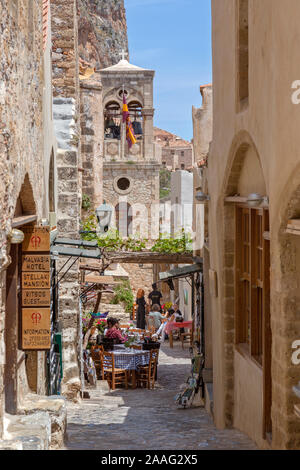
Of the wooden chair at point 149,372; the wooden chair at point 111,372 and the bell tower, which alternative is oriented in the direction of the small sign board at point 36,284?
the bell tower

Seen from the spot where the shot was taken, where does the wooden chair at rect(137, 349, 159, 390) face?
facing away from the viewer and to the left of the viewer

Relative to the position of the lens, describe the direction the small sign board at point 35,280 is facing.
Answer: facing the viewer

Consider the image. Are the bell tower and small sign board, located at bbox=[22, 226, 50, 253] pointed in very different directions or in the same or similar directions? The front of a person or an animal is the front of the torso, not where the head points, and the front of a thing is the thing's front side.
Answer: same or similar directions

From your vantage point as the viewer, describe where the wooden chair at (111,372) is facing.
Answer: facing away from the viewer and to the right of the viewer

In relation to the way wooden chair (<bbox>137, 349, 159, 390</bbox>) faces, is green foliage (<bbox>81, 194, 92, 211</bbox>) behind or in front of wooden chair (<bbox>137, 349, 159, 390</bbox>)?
in front

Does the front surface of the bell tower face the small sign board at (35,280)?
yes

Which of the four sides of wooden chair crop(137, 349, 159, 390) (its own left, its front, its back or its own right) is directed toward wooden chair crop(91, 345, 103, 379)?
front

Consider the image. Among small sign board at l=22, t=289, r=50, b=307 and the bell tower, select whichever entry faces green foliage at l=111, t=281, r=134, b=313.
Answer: the bell tower
